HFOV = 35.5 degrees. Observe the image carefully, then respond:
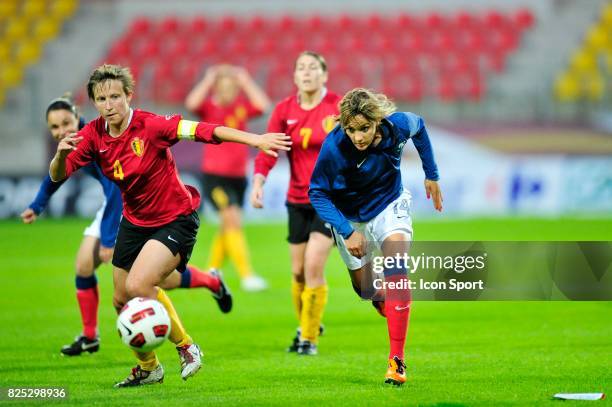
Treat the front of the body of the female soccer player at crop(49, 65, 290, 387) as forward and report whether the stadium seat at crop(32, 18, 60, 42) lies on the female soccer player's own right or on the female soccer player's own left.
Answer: on the female soccer player's own right

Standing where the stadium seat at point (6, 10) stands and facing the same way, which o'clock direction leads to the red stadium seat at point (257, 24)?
The red stadium seat is roughly at 10 o'clock from the stadium seat.

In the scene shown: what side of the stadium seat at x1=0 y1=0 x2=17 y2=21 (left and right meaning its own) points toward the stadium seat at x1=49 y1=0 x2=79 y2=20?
left

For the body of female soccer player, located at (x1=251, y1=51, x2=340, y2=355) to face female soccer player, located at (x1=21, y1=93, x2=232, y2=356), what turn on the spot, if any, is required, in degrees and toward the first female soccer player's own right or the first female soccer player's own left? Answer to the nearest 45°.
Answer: approximately 90° to the first female soccer player's own right

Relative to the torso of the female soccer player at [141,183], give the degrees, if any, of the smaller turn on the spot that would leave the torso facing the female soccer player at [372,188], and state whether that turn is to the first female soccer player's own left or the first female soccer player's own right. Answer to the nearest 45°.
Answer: approximately 135° to the first female soccer player's own left

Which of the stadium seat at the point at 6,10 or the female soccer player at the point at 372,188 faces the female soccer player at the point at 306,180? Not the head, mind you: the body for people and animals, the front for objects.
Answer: the stadium seat

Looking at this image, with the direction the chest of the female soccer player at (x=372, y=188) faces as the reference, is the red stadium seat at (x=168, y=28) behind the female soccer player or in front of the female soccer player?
behind

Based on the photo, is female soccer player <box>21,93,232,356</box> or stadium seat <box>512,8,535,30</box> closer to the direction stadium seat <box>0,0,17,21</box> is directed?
the female soccer player

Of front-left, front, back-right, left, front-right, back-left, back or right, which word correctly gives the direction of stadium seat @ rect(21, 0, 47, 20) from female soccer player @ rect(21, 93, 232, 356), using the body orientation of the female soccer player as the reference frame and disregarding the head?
back-right

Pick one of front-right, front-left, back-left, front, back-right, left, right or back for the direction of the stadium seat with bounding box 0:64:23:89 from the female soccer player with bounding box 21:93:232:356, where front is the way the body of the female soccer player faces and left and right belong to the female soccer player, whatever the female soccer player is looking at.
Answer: back-right

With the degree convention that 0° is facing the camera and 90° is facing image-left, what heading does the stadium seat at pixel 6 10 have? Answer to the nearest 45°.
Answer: approximately 0°

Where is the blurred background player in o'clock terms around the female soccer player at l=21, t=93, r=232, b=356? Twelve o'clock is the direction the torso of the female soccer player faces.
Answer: The blurred background player is roughly at 5 o'clock from the female soccer player.
